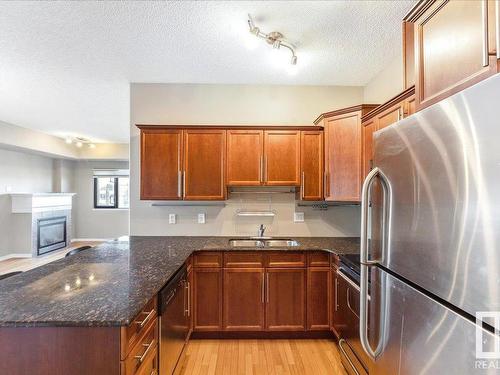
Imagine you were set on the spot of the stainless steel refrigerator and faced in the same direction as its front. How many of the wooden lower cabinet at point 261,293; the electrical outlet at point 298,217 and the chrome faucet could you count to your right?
3

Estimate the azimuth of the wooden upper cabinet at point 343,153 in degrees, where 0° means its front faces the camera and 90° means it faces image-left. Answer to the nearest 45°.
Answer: approximately 45°

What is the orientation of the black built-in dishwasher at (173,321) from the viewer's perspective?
to the viewer's right

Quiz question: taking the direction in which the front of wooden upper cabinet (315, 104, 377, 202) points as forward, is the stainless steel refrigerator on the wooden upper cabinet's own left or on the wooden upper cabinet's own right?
on the wooden upper cabinet's own left

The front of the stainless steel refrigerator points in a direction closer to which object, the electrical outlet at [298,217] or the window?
the window

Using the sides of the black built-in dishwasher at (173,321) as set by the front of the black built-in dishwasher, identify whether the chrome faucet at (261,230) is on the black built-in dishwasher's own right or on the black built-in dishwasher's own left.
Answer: on the black built-in dishwasher's own left

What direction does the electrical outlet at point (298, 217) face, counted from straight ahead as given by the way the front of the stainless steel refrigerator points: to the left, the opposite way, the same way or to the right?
to the left

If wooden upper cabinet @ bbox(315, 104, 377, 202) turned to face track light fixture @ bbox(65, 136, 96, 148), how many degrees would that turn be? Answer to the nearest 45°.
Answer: approximately 45° to its right

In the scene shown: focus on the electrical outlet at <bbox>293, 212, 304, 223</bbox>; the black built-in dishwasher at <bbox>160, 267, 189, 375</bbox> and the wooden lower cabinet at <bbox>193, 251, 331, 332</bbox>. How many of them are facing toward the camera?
2
